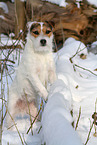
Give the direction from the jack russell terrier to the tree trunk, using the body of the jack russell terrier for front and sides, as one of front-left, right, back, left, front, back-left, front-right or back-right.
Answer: back-left

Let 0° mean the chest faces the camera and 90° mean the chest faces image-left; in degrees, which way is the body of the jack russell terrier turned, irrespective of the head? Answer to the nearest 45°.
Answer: approximately 315°
